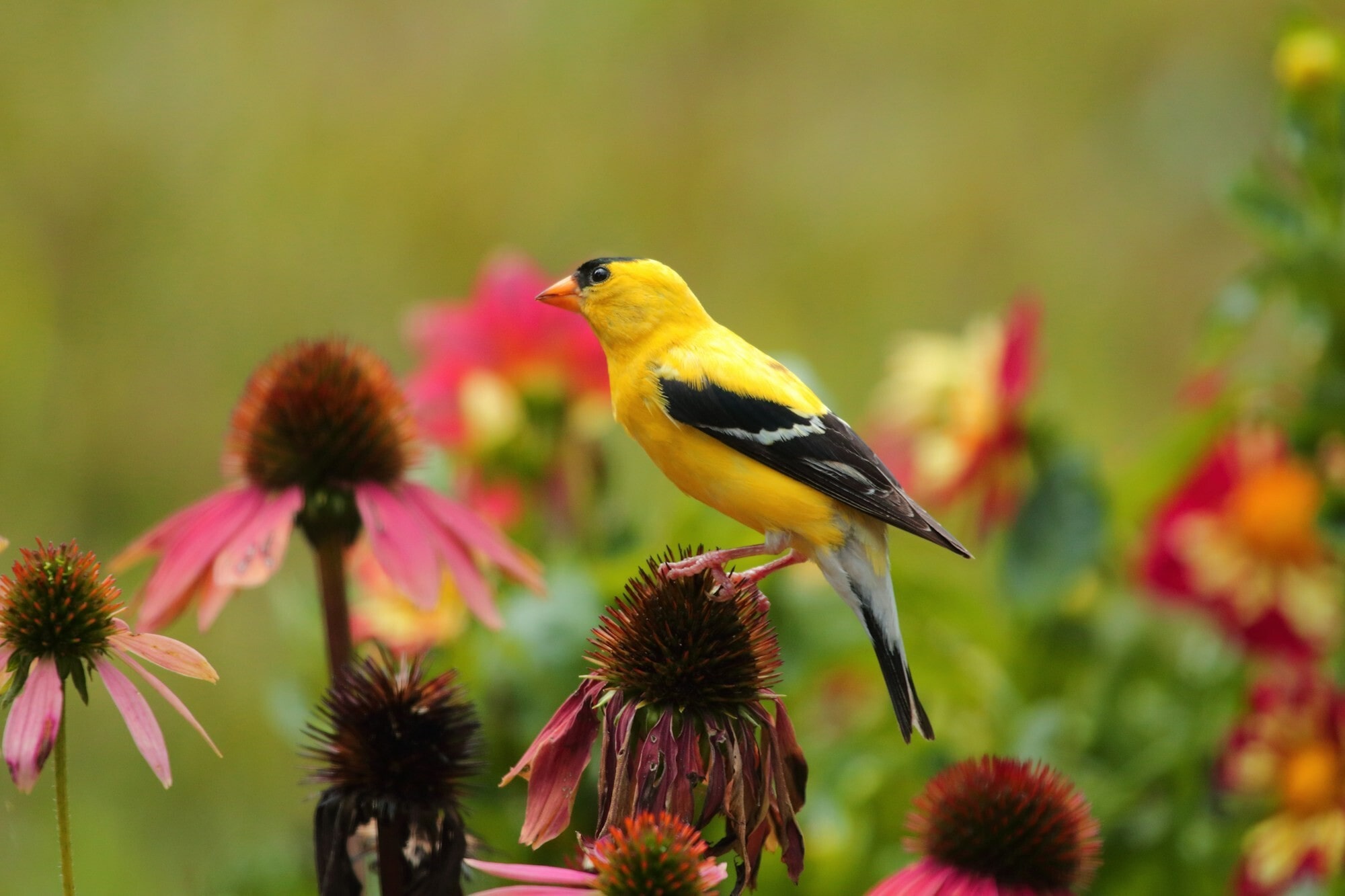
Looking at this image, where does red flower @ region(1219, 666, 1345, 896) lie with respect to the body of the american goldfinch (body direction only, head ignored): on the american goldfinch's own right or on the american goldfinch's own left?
on the american goldfinch's own right

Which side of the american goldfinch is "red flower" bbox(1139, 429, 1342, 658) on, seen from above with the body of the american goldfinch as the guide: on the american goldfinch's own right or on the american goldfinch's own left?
on the american goldfinch's own right

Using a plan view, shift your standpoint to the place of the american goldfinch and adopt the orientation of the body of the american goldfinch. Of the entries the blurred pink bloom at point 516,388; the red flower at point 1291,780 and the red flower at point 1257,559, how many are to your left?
0

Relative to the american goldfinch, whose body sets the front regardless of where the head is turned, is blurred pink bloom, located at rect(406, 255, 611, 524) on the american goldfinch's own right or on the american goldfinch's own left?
on the american goldfinch's own right

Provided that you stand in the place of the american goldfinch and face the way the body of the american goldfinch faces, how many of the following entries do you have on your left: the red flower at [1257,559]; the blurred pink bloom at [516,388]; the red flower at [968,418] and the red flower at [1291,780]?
0

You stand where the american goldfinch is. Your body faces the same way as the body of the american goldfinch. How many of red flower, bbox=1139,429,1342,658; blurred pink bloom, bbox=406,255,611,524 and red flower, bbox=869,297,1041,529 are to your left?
0

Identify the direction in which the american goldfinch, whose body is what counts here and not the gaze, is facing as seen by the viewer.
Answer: to the viewer's left
